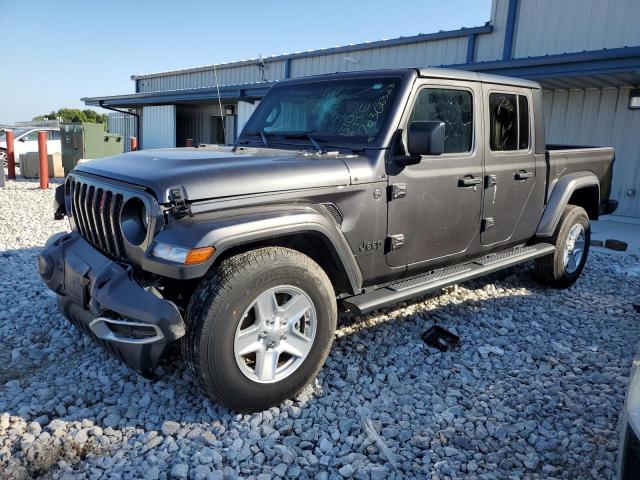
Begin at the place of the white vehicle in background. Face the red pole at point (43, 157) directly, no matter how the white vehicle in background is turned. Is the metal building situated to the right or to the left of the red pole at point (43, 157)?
left

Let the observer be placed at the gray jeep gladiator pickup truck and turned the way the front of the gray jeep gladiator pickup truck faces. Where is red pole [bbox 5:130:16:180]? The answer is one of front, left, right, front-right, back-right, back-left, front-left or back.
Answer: right

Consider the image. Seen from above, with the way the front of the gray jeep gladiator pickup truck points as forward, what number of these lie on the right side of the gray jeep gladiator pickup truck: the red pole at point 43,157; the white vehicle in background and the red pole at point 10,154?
3

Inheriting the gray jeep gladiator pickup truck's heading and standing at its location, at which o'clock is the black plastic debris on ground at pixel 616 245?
The black plastic debris on ground is roughly at 6 o'clock from the gray jeep gladiator pickup truck.

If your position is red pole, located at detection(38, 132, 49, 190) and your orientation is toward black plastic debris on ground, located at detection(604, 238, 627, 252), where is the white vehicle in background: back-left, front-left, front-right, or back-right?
back-left

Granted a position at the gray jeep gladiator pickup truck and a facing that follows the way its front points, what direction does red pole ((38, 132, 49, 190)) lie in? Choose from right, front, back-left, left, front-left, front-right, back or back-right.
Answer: right

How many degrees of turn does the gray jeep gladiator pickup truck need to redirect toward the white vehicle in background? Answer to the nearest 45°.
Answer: approximately 90° to its right

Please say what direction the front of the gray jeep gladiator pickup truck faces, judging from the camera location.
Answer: facing the viewer and to the left of the viewer
